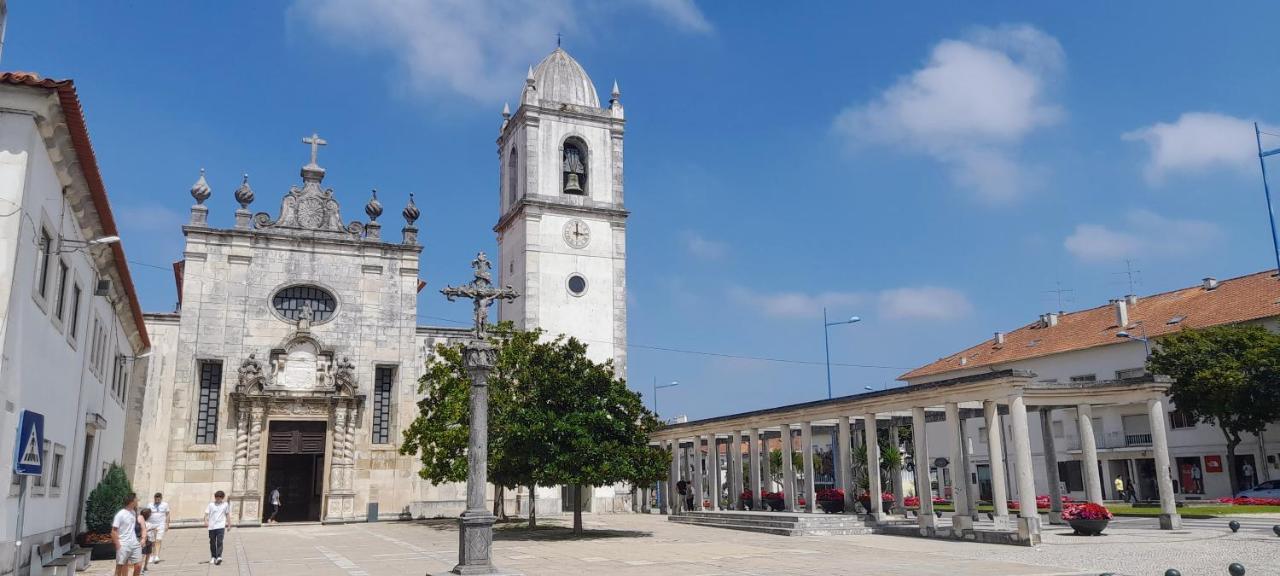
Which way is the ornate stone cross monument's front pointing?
toward the camera

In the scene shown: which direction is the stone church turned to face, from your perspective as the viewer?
facing the viewer

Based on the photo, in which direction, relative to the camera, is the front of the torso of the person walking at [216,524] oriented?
toward the camera

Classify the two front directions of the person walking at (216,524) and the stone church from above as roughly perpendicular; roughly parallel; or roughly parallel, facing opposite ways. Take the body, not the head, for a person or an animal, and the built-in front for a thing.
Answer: roughly parallel

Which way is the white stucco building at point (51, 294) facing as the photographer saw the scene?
facing to the right of the viewer

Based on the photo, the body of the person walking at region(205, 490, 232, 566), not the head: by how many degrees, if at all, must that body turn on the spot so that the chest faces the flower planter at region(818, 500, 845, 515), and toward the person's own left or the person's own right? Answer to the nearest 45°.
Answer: approximately 90° to the person's own left

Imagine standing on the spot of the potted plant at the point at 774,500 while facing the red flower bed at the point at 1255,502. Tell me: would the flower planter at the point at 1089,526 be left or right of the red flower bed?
right

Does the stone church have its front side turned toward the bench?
yes

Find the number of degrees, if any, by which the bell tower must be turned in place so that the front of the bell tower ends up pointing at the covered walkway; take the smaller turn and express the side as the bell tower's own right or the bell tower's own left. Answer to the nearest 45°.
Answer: approximately 45° to the bell tower's own left

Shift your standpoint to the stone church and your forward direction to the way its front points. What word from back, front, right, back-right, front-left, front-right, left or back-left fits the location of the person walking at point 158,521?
front

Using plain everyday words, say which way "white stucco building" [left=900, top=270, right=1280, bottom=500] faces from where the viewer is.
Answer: facing the viewer and to the left of the viewer

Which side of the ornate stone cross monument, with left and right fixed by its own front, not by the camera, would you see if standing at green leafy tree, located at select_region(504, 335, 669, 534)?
back

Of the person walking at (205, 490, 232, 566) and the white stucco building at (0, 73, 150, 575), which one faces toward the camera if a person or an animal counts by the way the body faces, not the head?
the person walking

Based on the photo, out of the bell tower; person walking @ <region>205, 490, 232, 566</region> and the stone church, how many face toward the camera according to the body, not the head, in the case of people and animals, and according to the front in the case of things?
3

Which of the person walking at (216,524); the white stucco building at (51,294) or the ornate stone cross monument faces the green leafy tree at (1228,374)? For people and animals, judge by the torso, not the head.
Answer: the white stucco building

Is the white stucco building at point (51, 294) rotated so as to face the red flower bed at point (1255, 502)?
yes
